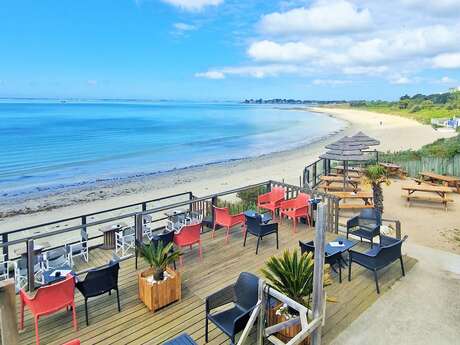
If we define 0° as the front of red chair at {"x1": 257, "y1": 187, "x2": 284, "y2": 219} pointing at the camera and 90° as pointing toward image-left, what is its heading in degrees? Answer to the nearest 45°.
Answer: approximately 45°

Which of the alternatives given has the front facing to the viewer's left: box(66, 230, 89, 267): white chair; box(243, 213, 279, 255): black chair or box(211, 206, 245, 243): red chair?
the white chair

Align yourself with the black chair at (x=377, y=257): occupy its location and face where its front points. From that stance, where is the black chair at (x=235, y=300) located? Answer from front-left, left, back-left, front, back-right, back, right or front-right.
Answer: left

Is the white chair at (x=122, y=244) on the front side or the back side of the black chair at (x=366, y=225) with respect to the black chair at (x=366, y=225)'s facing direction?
on the front side

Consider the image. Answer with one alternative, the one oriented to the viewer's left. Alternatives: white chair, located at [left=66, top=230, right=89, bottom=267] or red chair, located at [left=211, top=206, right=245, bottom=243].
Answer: the white chair

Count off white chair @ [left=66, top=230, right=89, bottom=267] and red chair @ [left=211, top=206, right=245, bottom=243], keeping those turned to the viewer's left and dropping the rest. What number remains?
1

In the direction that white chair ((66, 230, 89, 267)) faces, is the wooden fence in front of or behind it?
behind

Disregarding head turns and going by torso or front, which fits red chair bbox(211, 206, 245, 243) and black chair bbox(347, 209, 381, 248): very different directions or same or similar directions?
very different directions

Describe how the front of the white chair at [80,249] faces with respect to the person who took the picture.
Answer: facing to the left of the viewer

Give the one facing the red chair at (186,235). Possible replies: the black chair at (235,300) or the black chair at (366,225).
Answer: the black chair at (366,225)
